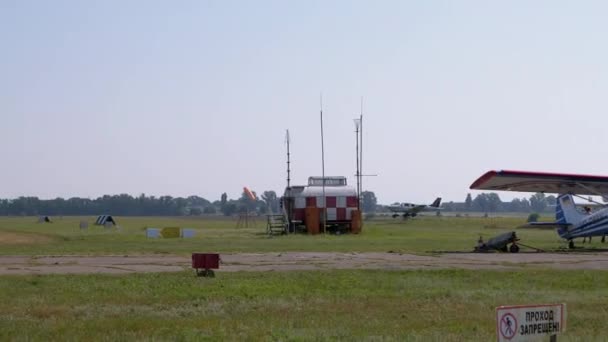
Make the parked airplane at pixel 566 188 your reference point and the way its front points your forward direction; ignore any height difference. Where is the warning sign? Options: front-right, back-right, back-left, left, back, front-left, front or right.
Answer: front-right

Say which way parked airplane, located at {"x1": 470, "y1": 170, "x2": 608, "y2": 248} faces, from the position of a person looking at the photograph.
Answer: facing the viewer and to the right of the viewer

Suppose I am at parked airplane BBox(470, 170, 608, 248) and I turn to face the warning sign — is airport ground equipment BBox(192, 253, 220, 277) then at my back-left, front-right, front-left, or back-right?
front-right

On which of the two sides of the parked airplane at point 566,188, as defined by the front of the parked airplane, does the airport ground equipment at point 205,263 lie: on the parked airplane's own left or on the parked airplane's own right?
on the parked airplane's own right
